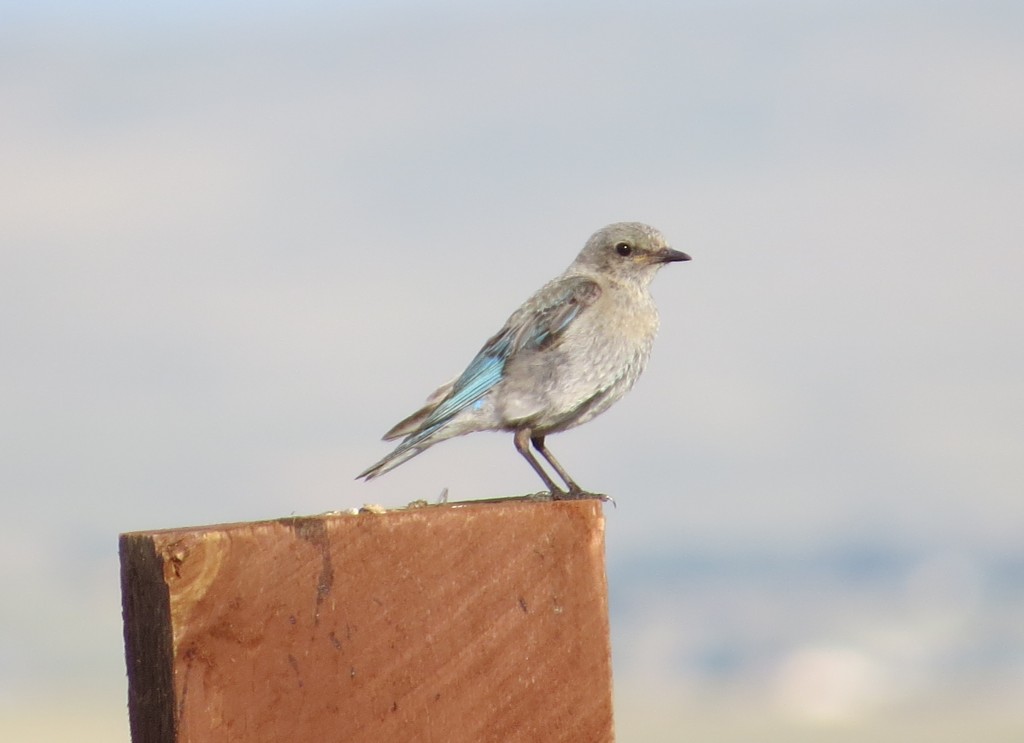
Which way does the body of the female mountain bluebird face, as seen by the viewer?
to the viewer's right
